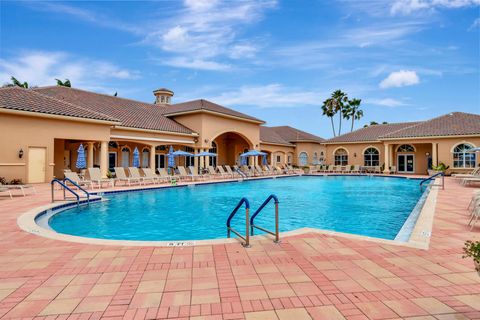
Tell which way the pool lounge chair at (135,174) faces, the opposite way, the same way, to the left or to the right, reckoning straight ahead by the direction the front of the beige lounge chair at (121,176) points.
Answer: the same way

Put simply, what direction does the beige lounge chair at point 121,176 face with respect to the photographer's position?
facing the viewer and to the right of the viewer

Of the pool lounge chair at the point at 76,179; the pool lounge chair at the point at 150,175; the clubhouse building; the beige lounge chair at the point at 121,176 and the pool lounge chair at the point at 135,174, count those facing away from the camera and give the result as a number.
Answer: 0

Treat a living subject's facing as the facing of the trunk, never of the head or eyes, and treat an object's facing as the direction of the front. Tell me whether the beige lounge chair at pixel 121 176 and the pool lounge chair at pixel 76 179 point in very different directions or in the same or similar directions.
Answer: same or similar directions

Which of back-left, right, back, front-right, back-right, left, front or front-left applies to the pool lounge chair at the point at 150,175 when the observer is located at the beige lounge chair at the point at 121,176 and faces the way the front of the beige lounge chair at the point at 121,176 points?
left

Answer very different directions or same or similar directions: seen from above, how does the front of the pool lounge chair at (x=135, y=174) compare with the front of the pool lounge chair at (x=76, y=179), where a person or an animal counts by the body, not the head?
same or similar directions

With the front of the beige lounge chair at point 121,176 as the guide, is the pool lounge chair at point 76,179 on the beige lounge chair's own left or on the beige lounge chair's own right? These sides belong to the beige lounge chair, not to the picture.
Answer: on the beige lounge chair's own right

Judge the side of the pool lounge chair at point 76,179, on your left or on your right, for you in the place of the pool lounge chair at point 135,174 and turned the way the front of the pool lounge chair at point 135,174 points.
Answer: on your right

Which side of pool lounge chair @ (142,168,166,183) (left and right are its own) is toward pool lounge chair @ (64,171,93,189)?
right

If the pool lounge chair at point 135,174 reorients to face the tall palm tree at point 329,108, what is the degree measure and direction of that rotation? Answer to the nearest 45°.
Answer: approximately 90° to its left

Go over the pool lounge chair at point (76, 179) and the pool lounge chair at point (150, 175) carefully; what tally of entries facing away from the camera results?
0

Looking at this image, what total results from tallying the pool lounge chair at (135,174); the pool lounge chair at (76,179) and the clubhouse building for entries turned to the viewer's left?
0

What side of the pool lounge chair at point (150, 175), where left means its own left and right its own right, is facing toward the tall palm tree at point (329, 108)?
left

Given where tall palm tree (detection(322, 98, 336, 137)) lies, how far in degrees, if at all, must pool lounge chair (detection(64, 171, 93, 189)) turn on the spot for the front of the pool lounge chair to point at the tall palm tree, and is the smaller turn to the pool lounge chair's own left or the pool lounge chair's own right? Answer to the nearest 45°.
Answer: approximately 90° to the pool lounge chair's own left

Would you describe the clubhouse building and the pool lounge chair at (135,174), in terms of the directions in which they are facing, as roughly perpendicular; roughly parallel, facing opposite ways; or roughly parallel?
roughly parallel

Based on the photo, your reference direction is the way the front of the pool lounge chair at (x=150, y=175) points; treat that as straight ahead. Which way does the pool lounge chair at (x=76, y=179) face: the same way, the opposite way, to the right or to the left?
the same way

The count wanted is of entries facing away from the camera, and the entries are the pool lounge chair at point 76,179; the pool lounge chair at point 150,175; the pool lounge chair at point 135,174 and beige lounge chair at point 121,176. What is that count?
0

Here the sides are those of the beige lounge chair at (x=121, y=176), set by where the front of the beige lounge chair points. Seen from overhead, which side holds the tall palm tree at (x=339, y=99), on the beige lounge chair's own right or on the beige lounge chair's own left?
on the beige lounge chair's own left

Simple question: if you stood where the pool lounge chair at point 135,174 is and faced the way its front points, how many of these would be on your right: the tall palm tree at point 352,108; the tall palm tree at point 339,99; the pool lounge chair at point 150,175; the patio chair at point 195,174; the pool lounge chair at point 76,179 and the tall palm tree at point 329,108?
1
